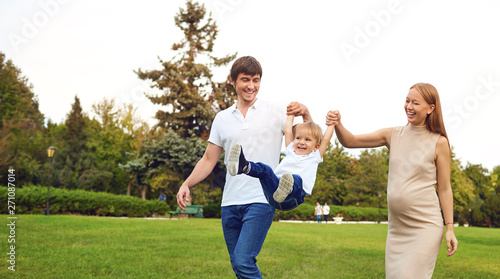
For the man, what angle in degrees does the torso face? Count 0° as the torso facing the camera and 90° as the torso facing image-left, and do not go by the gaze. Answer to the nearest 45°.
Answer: approximately 0°

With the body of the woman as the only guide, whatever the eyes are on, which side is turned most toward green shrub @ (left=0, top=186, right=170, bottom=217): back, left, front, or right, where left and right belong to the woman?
right

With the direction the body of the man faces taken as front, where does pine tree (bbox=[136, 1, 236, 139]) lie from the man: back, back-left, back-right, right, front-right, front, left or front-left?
back

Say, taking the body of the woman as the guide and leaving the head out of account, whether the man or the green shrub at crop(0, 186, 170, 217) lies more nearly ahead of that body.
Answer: the man

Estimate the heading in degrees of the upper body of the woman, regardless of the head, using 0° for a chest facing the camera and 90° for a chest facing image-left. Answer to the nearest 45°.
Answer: approximately 45°

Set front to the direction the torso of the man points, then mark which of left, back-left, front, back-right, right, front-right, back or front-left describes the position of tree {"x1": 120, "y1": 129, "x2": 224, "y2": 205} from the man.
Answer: back

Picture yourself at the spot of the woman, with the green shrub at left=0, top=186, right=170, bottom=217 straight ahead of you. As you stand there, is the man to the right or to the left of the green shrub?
left

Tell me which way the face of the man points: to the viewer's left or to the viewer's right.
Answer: to the viewer's right
